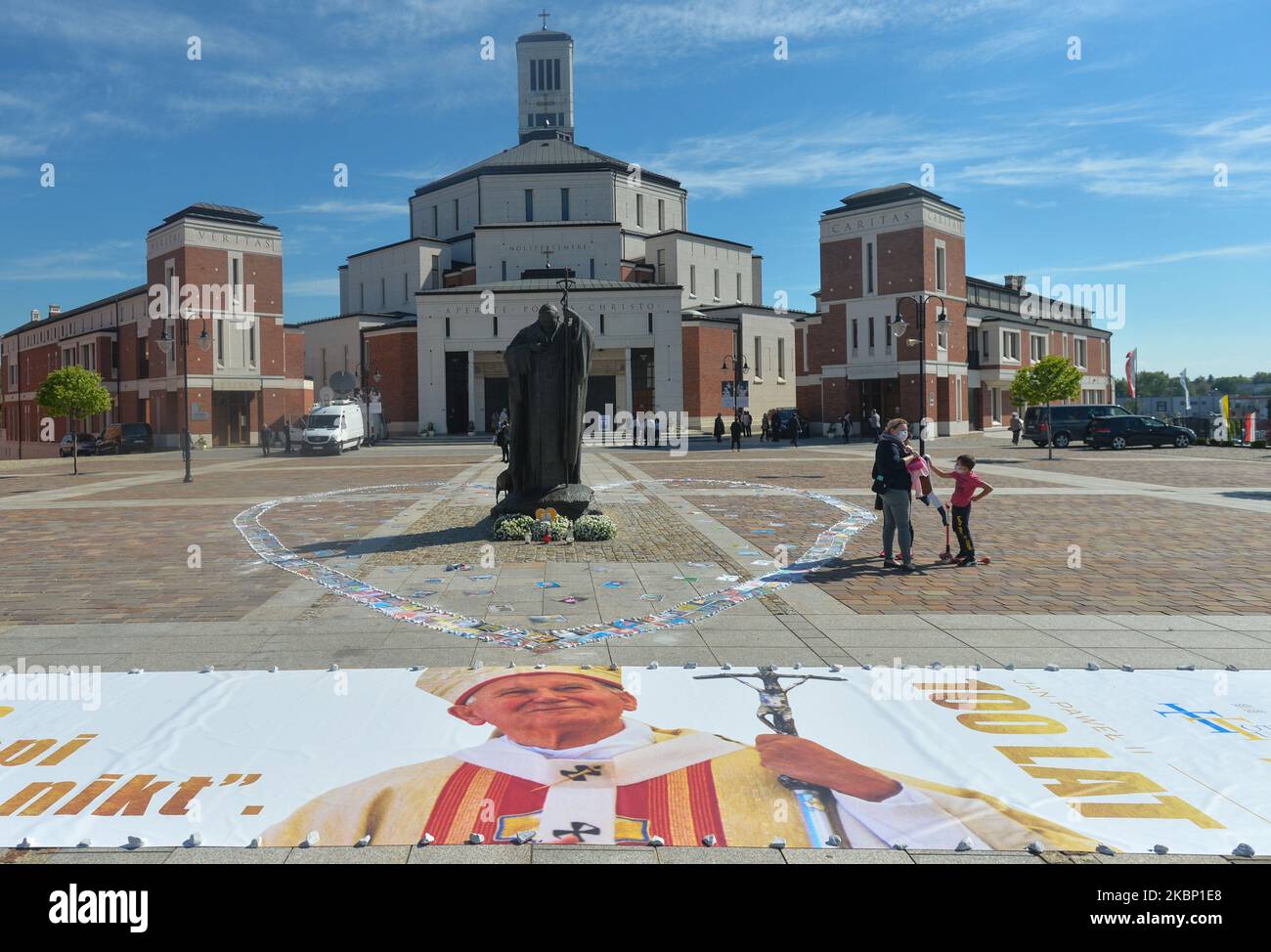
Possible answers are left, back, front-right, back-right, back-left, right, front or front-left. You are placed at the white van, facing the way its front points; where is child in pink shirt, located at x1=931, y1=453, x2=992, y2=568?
front-left

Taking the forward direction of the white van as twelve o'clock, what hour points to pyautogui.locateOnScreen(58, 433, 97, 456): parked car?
The parked car is roughly at 3 o'clock from the white van.

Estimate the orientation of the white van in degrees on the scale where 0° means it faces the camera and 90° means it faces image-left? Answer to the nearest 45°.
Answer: approximately 45°

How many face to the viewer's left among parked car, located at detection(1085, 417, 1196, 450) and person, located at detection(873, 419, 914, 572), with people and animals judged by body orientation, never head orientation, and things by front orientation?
0

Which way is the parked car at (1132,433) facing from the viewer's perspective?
to the viewer's right

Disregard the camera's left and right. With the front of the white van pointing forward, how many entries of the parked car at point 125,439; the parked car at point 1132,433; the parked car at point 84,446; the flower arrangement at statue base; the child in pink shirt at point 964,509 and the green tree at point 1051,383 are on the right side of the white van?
2
